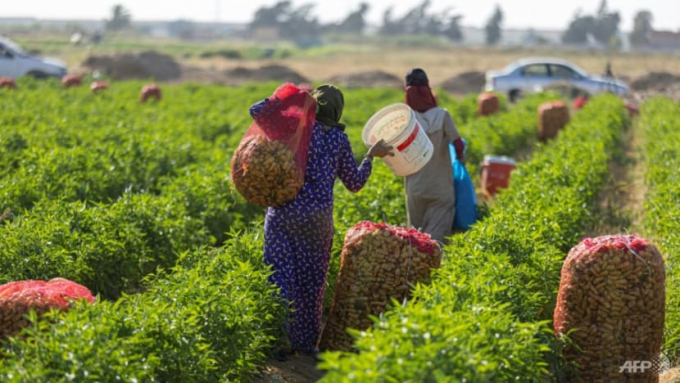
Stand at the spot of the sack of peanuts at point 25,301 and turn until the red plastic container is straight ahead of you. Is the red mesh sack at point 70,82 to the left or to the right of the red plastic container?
left

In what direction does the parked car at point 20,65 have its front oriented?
to the viewer's right

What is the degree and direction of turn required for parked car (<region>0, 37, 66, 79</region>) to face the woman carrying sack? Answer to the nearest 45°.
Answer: approximately 90° to its right

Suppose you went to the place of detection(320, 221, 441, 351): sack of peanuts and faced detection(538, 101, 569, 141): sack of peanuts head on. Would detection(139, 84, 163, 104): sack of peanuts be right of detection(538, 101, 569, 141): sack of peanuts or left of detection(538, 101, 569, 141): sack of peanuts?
left

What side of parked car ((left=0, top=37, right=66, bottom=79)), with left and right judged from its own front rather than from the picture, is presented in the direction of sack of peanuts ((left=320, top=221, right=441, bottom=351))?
right

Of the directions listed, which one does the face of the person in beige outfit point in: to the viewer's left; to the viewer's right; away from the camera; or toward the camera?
away from the camera
